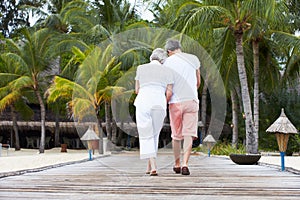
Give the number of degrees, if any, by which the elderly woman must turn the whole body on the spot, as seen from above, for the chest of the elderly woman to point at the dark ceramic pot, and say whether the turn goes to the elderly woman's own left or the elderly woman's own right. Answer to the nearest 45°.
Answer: approximately 45° to the elderly woman's own right

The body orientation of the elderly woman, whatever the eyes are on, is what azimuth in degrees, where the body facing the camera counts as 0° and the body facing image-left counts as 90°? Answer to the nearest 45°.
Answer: approximately 180°

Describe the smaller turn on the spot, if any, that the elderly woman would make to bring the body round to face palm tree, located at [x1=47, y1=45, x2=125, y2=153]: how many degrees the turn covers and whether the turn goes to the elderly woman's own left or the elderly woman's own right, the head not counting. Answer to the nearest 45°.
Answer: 0° — they already face it

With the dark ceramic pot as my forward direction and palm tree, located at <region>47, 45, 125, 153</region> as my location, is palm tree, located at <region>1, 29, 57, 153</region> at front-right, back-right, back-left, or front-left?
back-right
